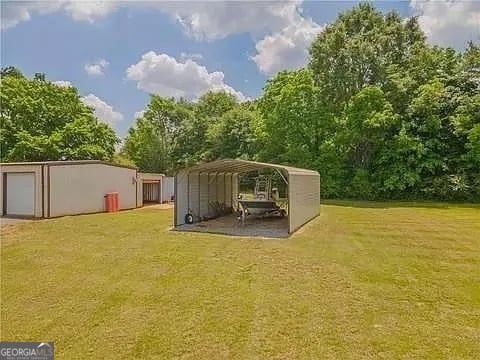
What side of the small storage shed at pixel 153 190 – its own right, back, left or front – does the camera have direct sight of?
front

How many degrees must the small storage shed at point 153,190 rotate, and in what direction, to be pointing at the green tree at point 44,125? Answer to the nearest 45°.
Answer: approximately 135° to its right

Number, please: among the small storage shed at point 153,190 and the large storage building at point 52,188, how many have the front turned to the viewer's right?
0

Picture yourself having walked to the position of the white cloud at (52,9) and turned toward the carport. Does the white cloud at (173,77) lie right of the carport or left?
left

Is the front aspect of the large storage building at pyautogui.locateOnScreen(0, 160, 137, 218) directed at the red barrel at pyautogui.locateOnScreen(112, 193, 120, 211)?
no

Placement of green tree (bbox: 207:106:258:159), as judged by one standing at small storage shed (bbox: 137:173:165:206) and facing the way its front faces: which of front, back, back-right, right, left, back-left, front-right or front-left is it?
back-left

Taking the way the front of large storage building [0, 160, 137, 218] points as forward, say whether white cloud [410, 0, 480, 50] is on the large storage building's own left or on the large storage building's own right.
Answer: on the large storage building's own left

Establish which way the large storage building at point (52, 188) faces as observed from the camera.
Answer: facing the viewer and to the left of the viewer

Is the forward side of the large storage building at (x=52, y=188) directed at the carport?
no

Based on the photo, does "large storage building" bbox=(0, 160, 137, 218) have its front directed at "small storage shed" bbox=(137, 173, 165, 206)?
no
